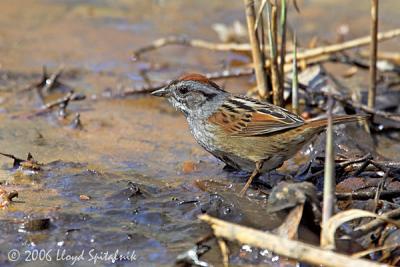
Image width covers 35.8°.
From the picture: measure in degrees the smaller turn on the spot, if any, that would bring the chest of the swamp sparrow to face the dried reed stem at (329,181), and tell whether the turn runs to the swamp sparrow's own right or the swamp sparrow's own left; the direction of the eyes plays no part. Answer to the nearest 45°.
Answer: approximately 90° to the swamp sparrow's own left

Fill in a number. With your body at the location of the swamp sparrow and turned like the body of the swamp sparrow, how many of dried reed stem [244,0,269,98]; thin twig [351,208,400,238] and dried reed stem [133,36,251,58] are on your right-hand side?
2

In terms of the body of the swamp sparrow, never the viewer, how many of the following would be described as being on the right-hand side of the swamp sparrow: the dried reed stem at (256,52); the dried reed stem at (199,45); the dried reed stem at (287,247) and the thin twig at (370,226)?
2

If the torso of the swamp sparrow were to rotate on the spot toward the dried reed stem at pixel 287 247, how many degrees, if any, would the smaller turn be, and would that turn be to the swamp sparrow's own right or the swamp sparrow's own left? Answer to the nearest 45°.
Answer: approximately 90° to the swamp sparrow's own left

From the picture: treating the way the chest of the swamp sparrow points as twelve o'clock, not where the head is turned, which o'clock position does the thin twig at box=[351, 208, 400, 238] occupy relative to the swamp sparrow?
The thin twig is roughly at 8 o'clock from the swamp sparrow.

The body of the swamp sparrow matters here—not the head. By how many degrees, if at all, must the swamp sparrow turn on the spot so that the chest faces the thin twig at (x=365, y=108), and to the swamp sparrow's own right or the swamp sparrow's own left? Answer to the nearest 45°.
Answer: approximately 135° to the swamp sparrow's own right

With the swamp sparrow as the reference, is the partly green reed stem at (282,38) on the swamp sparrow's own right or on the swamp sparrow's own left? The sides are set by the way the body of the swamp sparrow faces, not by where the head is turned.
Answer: on the swamp sparrow's own right

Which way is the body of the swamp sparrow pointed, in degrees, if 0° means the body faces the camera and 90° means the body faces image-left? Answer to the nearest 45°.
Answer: approximately 90°

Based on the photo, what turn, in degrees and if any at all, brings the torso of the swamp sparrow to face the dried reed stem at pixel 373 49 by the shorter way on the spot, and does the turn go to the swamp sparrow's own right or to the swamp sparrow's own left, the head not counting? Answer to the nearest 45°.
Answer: approximately 135° to the swamp sparrow's own right
